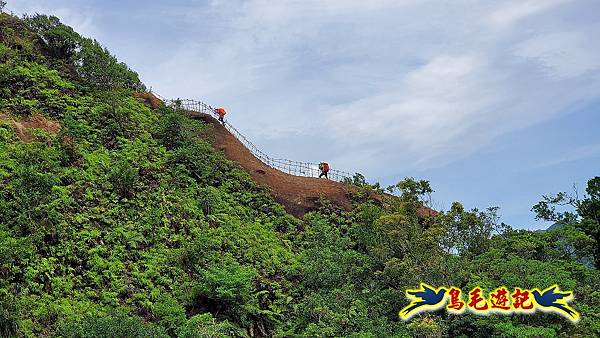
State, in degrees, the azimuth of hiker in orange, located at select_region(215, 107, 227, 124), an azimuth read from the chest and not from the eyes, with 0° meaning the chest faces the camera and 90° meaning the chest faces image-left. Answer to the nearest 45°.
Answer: approximately 90°
